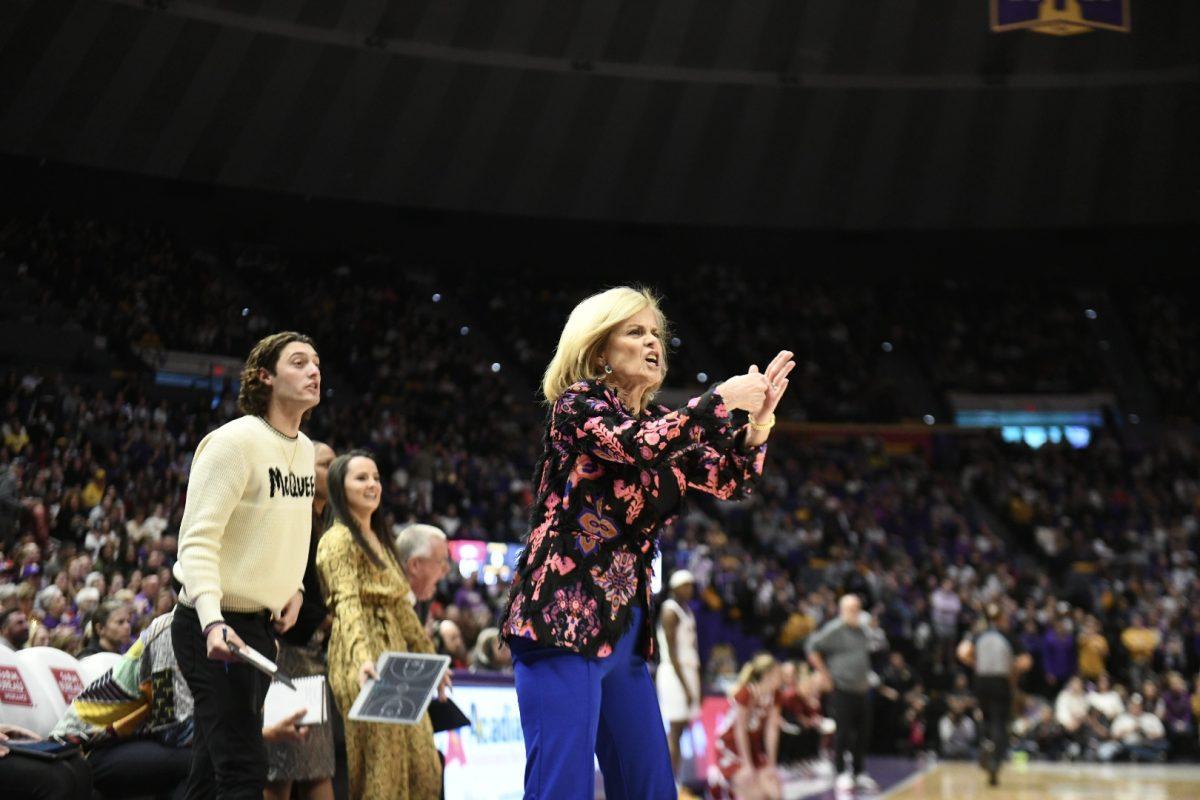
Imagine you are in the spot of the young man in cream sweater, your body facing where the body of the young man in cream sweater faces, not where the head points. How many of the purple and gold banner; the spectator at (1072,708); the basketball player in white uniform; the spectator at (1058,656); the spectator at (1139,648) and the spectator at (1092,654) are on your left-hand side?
6

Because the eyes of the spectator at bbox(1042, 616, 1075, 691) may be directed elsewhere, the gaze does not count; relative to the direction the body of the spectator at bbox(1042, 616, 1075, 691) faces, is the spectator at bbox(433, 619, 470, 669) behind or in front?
in front

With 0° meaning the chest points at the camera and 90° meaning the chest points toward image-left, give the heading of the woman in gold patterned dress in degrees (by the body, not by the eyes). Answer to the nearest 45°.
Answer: approximately 315°

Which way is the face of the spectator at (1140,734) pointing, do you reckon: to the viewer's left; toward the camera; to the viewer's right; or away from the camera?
toward the camera

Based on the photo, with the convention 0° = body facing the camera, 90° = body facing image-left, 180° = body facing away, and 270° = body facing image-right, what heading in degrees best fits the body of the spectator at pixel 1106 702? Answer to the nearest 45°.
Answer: approximately 0°

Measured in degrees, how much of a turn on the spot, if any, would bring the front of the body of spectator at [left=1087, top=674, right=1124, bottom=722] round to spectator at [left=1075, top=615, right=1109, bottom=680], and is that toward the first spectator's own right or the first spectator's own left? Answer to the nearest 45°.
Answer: approximately 180°

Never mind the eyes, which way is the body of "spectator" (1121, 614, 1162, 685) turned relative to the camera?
toward the camera

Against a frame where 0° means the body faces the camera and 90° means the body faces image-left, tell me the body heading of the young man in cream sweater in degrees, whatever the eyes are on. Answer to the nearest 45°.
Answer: approximately 315°

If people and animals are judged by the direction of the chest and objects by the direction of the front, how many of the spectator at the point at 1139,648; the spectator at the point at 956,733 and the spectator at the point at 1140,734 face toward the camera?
3

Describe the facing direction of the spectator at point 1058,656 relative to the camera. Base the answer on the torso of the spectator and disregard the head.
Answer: toward the camera

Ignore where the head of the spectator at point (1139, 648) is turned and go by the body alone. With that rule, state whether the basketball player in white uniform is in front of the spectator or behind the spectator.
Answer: in front

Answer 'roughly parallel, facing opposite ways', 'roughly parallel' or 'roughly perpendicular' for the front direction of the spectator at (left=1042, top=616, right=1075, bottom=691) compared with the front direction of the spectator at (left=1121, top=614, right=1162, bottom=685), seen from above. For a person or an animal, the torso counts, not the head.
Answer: roughly parallel

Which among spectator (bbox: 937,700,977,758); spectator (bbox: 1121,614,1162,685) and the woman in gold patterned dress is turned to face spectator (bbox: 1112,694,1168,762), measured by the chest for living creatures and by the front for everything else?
spectator (bbox: 1121,614,1162,685)

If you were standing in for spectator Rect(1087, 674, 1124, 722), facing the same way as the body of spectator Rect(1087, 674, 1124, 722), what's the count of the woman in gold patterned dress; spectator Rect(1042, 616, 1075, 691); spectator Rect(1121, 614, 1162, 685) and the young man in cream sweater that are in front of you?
2

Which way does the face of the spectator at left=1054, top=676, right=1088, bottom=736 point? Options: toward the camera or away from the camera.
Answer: toward the camera

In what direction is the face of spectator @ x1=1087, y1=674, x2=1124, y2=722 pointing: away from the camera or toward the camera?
toward the camera

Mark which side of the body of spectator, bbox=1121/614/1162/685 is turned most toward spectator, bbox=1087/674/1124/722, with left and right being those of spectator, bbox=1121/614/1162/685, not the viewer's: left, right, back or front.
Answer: front

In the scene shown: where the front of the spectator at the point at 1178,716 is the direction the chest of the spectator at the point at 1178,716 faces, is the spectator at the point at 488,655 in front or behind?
in front
